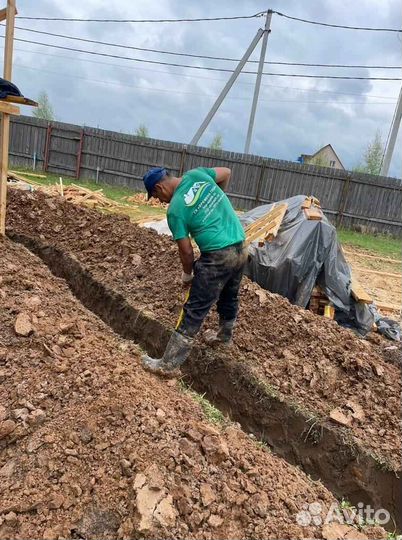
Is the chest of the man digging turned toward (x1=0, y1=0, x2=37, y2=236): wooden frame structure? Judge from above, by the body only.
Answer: yes

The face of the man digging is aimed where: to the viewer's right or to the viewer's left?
to the viewer's left

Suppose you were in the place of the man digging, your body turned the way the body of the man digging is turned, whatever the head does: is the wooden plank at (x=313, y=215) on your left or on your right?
on your right

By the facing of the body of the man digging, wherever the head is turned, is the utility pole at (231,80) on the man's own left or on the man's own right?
on the man's own right

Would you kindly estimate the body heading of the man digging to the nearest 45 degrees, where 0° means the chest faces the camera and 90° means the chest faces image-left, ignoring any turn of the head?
approximately 135°

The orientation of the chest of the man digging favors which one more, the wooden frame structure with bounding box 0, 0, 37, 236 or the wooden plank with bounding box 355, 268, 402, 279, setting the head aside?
the wooden frame structure
